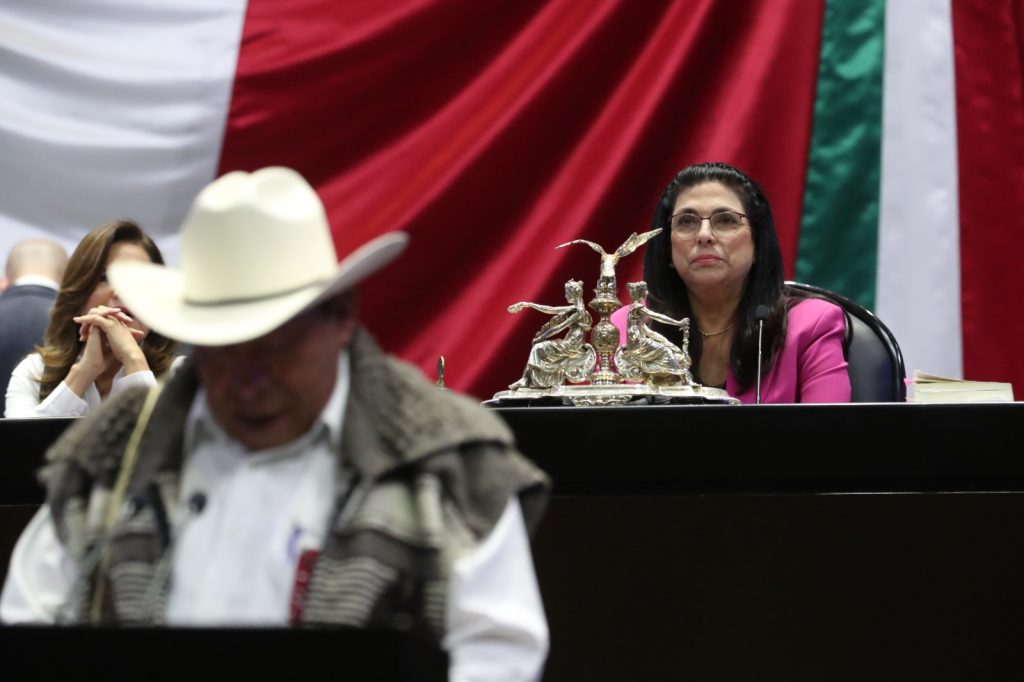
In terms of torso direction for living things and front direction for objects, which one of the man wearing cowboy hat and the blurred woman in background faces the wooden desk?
the blurred woman in background

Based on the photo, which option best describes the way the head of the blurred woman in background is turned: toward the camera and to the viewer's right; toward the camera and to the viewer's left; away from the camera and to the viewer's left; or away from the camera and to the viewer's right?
toward the camera and to the viewer's right

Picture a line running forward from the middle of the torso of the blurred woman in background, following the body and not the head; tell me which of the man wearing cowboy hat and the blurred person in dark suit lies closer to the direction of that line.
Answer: the man wearing cowboy hat

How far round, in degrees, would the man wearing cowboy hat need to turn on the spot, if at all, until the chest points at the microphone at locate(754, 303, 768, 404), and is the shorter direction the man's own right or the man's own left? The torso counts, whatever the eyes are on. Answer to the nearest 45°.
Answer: approximately 135° to the man's own left
